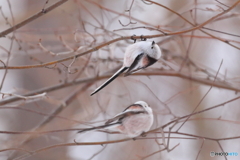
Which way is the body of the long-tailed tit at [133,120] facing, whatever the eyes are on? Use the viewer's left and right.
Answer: facing to the right of the viewer
